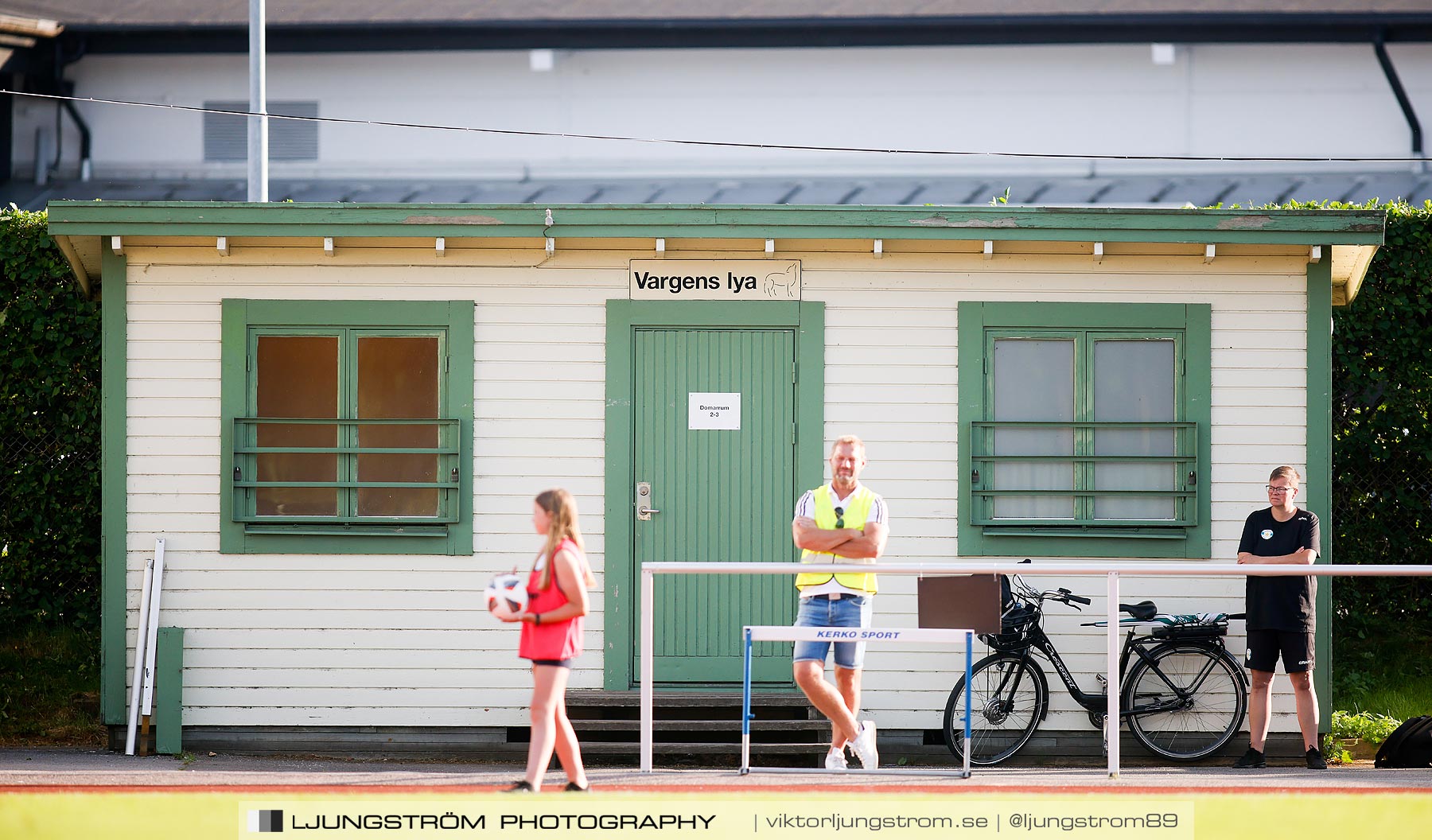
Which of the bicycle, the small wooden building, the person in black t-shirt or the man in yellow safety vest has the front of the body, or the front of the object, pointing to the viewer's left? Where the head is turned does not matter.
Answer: the bicycle

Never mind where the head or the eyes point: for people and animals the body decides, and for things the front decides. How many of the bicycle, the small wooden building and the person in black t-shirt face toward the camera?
2

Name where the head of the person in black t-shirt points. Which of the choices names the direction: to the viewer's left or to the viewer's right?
to the viewer's left

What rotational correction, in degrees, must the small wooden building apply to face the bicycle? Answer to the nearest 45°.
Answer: approximately 90° to its left

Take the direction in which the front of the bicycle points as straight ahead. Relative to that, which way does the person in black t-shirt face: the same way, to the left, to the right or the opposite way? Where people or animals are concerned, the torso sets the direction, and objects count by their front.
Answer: to the left

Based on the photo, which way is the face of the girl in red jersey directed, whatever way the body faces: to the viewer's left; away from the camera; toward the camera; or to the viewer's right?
to the viewer's left

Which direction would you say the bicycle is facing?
to the viewer's left

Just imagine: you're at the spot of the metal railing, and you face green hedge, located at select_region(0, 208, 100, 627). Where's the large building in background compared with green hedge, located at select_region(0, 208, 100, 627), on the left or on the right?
right

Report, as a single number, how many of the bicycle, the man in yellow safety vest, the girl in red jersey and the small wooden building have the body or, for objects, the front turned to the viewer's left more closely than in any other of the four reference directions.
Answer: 2

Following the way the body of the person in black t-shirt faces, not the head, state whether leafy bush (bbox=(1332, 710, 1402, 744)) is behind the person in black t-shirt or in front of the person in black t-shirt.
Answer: behind

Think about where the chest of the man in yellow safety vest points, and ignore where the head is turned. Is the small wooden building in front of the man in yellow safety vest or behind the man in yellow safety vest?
behind
